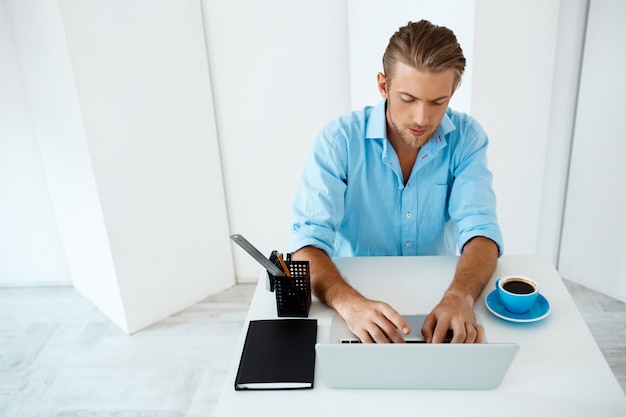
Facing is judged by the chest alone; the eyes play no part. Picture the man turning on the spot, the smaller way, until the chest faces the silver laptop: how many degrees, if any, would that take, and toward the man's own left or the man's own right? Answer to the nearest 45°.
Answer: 0° — they already face it

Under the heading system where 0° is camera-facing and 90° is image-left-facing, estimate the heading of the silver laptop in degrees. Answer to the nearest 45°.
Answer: approximately 180°

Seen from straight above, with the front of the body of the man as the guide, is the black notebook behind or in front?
in front

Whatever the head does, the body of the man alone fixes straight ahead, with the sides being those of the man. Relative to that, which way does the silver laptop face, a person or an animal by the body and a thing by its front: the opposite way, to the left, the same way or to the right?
the opposite way

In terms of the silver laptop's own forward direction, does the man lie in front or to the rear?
in front

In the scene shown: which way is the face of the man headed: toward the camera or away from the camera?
toward the camera

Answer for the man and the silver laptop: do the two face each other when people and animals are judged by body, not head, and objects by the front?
yes

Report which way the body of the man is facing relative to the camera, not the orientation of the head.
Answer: toward the camera

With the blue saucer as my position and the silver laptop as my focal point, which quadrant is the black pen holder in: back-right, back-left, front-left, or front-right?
front-right

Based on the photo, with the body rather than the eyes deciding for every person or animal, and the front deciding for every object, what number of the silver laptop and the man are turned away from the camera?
1
